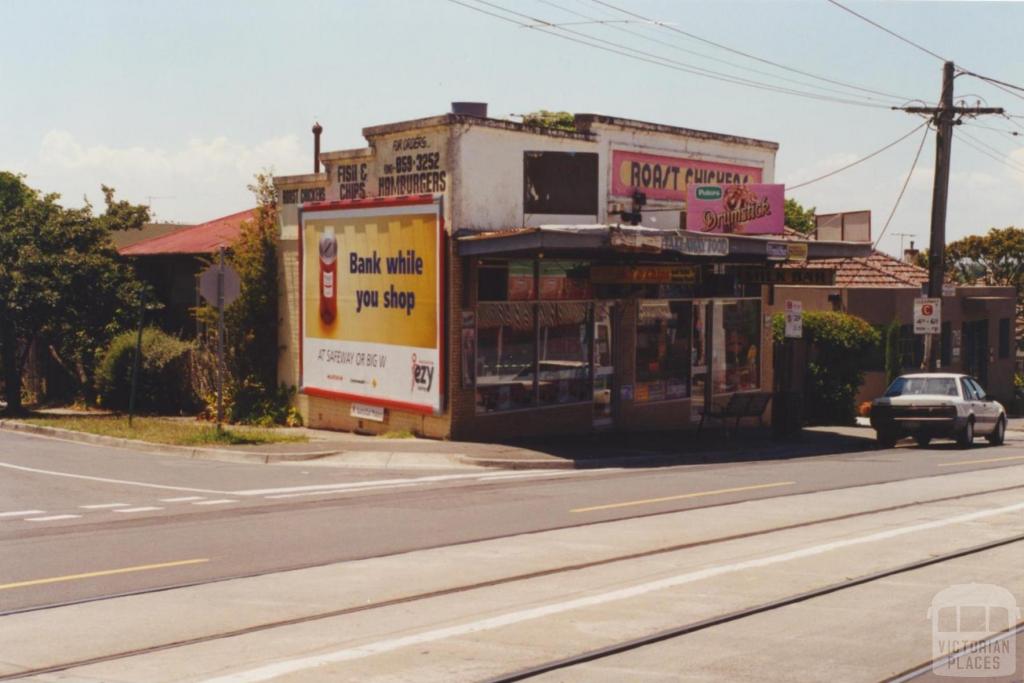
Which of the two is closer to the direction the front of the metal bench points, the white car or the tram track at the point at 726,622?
the tram track

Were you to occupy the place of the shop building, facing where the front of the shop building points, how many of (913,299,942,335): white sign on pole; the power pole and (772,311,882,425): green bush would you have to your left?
3

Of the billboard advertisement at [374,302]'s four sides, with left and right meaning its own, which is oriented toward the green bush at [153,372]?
right

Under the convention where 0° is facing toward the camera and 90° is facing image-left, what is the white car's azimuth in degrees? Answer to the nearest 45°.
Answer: approximately 225°

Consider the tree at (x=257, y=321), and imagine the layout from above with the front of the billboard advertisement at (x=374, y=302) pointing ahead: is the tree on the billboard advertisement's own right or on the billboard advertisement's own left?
on the billboard advertisement's own right

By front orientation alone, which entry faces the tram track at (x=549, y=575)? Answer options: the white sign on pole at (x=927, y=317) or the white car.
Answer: the white sign on pole

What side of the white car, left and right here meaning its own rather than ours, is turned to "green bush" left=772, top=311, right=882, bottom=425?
left

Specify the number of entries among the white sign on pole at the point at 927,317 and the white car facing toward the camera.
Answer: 1

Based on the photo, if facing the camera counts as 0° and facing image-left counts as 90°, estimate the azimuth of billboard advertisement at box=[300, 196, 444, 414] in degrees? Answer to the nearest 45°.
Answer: approximately 45°
